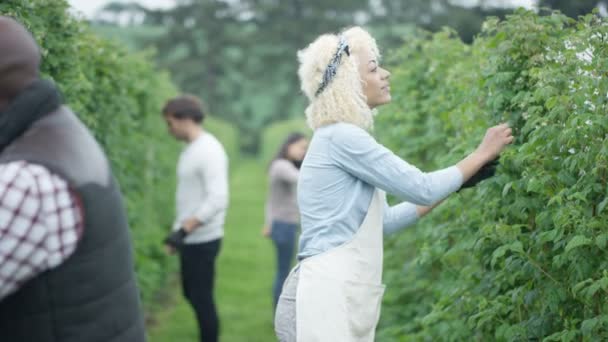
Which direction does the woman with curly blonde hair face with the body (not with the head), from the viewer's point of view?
to the viewer's right

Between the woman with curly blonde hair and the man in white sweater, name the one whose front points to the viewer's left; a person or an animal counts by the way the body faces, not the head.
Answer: the man in white sweater

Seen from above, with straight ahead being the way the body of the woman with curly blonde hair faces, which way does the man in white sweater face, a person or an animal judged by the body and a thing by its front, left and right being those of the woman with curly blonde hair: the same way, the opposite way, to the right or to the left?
the opposite way

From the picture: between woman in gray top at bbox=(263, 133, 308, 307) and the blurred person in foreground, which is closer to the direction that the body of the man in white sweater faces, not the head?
the blurred person in foreground

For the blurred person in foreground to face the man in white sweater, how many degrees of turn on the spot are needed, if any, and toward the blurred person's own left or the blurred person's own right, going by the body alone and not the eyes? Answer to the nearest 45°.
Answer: approximately 90° to the blurred person's own right

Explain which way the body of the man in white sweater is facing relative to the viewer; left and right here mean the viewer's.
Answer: facing to the left of the viewer

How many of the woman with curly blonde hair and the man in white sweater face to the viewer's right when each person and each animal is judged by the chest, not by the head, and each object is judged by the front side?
1

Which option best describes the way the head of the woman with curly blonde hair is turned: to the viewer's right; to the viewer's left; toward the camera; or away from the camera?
to the viewer's right

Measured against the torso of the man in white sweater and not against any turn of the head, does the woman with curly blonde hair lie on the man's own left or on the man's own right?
on the man's own left

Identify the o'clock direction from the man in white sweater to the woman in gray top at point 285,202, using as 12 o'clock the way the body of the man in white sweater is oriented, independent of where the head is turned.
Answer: The woman in gray top is roughly at 4 o'clock from the man in white sweater.

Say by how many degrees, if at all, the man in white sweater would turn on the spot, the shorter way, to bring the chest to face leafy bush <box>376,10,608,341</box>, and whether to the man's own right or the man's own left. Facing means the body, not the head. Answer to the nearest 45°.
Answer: approximately 135° to the man's own left

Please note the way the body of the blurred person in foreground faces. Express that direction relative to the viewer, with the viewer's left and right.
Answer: facing to the left of the viewer
